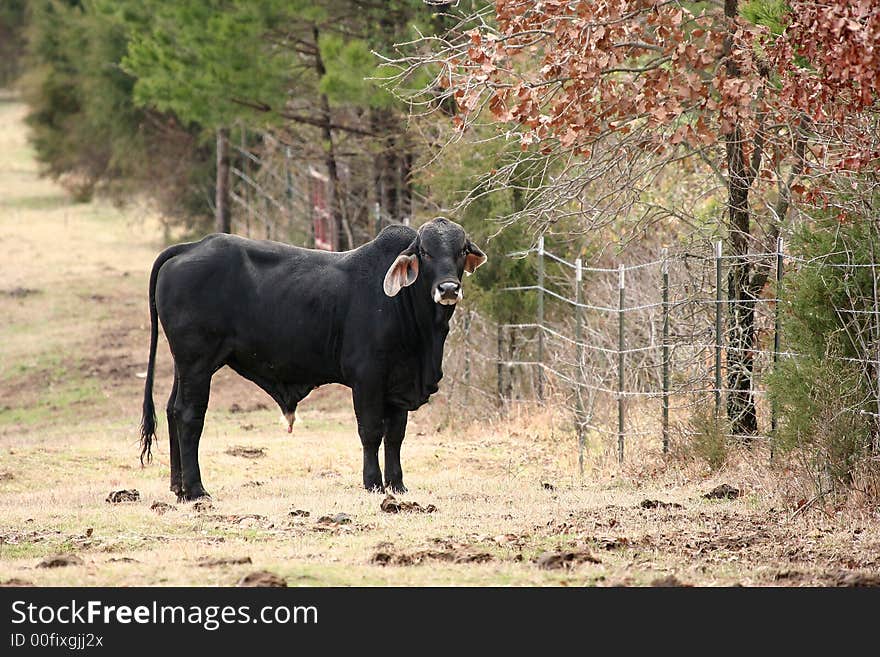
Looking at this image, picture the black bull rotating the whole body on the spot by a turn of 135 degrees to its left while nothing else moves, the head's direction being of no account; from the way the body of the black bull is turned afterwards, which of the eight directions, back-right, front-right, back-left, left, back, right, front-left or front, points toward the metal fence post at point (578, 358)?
right

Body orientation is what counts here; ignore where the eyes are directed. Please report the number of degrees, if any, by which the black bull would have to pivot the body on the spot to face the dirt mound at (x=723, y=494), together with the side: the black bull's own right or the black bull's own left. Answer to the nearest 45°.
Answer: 0° — it already faces it

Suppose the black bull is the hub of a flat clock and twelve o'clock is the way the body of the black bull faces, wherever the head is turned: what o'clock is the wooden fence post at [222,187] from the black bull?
The wooden fence post is roughly at 9 o'clock from the black bull.

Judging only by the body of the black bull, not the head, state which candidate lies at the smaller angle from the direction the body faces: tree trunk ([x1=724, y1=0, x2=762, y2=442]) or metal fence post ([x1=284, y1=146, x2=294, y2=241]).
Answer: the tree trunk

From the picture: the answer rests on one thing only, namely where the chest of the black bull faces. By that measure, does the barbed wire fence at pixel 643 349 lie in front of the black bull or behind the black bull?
in front

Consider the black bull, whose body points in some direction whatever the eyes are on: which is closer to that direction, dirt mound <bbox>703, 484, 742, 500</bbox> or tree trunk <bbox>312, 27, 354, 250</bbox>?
the dirt mound

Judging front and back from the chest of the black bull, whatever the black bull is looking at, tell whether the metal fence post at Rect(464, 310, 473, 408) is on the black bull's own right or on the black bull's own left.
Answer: on the black bull's own left

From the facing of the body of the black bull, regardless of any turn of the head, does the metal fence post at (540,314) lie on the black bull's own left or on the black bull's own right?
on the black bull's own left

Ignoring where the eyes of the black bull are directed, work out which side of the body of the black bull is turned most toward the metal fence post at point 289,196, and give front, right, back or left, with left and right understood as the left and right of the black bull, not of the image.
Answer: left

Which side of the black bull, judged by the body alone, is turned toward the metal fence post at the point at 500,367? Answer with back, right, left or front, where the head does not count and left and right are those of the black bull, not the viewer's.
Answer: left

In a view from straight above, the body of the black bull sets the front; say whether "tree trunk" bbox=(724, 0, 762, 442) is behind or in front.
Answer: in front

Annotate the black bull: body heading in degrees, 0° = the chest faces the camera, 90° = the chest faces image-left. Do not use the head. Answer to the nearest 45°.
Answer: approximately 270°

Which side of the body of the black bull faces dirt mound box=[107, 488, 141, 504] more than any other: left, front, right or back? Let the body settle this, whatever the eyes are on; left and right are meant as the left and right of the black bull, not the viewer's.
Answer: back

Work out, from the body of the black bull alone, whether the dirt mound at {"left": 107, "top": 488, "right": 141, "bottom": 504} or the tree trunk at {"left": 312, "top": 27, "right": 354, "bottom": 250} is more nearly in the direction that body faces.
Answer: the tree trunk

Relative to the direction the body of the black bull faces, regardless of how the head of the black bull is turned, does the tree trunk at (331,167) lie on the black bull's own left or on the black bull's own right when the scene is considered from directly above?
on the black bull's own left

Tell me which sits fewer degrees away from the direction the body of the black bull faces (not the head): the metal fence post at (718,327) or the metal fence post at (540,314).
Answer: the metal fence post at (718,327)
